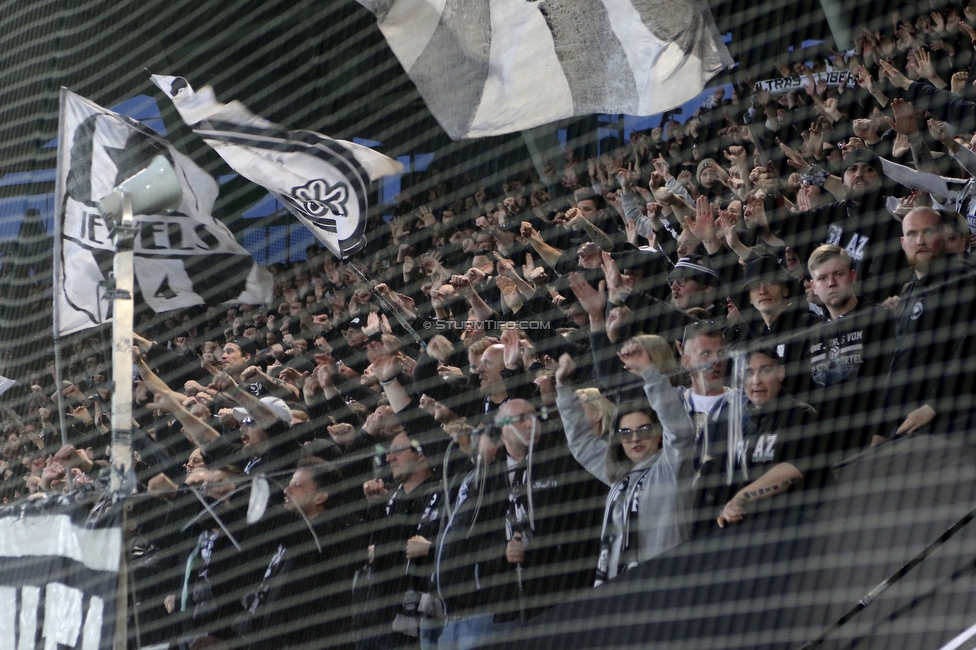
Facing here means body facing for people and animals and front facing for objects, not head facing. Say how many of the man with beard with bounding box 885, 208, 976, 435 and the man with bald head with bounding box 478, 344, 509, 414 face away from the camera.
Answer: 0

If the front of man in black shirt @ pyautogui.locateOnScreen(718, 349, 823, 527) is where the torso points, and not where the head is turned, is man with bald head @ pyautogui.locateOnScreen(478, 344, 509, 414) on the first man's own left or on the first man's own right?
on the first man's own right

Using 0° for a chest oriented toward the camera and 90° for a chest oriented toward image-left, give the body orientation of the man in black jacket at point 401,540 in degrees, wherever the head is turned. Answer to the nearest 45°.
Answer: approximately 45°

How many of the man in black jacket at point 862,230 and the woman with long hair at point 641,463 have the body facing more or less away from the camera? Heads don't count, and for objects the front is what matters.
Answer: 0

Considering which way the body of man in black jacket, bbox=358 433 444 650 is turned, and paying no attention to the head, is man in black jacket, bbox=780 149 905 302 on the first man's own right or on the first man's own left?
on the first man's own left

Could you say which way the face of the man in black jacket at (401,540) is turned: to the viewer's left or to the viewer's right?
to the viewer's left

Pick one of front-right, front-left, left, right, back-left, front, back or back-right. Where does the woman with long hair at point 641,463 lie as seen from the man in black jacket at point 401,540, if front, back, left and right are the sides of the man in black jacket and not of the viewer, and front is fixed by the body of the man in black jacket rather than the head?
left

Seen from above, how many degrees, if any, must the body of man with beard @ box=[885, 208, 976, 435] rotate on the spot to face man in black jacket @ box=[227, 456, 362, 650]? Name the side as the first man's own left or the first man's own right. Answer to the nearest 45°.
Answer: approximately 45° to the first man's own right
